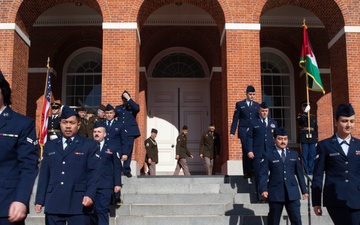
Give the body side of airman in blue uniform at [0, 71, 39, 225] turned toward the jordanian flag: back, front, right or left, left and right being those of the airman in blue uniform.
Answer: back

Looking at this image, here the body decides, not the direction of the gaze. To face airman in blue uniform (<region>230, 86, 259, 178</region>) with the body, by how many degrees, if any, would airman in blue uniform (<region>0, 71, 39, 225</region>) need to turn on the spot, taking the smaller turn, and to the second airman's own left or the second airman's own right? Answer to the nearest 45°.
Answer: approximately 180°

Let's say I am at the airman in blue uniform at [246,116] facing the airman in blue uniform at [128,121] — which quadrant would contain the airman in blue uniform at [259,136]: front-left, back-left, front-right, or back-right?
back-left

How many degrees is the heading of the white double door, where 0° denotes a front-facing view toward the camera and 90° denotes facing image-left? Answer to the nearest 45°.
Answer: approximately 0°

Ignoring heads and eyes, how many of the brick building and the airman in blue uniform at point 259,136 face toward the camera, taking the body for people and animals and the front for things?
2

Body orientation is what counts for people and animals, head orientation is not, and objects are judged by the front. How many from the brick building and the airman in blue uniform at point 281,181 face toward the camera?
2

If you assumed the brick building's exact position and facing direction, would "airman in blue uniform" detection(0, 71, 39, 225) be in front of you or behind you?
in front

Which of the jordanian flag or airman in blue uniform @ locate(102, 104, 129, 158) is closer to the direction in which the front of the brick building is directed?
the airman in blue uniform

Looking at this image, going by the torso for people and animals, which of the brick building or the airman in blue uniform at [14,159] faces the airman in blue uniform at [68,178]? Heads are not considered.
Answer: the brick building
